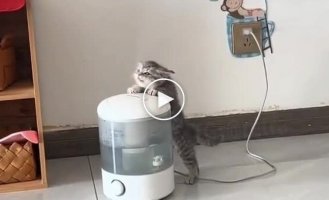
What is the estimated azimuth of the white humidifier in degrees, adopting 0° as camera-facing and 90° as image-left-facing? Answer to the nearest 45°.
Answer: approximately 45°

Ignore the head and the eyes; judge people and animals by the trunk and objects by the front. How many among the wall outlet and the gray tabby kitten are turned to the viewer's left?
1

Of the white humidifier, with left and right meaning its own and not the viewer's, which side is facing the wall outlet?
back

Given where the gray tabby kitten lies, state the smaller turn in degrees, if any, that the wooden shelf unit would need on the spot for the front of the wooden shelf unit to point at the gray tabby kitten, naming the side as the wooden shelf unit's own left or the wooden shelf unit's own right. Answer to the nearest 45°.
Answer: approximately 45° to the wooden shelf unit's own left

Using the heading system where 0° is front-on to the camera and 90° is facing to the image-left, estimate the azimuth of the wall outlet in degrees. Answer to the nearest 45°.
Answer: approximately 0°

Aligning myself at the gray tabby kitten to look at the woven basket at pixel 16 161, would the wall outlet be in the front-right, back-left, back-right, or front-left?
back-right

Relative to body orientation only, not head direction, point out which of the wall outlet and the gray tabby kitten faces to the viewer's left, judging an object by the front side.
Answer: the gray tabby kitten

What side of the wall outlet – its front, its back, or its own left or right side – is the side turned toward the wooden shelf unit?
right

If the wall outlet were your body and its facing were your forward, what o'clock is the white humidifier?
The white humidifier is roughly at 1 o'clock from the wall outlet.

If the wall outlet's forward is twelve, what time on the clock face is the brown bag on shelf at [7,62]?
The brown bag on shelf is roughly at 2 o'clock from the wall outlet.

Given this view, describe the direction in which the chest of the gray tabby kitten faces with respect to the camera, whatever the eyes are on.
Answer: to the viewer's left
